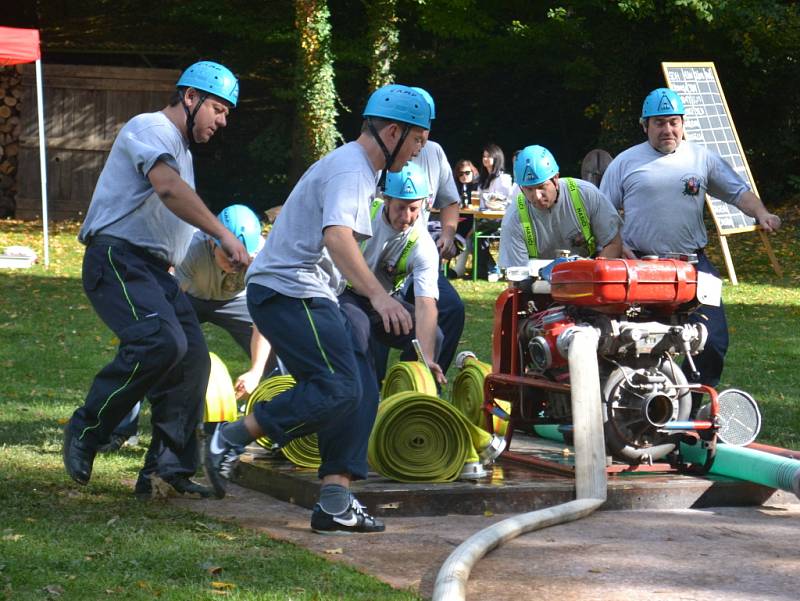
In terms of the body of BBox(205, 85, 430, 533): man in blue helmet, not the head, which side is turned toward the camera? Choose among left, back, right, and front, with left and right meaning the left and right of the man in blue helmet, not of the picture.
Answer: right

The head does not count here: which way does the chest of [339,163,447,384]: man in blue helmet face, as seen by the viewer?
toward the camera

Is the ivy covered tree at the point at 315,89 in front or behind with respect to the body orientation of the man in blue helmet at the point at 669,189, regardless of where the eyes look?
behind

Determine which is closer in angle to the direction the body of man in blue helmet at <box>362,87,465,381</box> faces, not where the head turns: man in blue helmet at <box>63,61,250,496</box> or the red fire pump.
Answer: the man in blue helmet

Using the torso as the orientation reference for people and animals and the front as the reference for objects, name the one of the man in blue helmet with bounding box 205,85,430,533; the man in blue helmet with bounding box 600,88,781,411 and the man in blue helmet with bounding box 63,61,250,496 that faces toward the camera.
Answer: the man in blue helmet with bounding box 600,88,781,411

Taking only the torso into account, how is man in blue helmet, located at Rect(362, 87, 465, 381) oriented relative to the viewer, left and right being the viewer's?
facing the viewer and to the left of the viewer

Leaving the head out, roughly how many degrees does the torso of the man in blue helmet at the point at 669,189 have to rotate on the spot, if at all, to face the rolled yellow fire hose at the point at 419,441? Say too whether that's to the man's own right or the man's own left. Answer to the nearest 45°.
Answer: approximately 45° to the man's own right

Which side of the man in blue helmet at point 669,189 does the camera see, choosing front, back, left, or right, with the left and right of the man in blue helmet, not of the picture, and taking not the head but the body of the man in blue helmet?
front

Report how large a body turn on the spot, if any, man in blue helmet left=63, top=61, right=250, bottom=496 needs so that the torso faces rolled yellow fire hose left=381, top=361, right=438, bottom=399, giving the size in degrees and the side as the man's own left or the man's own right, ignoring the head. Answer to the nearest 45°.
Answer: approximately 45° to the man's own left

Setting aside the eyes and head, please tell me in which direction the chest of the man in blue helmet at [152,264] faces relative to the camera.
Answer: to the viewer's right

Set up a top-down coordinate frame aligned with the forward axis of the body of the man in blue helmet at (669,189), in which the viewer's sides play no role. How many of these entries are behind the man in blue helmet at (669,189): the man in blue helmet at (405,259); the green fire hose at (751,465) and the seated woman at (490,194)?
1

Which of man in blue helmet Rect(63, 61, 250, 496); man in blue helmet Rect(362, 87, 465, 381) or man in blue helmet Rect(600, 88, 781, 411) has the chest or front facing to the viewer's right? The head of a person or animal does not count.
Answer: man in blue helmet Rect(63, 61, 250, 496)

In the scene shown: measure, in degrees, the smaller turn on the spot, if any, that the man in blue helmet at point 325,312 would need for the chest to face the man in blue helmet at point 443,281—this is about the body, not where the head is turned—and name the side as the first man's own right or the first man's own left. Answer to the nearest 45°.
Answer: approximately 90° to the first man's own left

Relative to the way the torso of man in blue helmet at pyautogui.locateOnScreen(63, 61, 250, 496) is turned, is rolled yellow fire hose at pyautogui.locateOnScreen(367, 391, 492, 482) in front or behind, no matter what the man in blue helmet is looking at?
in front
